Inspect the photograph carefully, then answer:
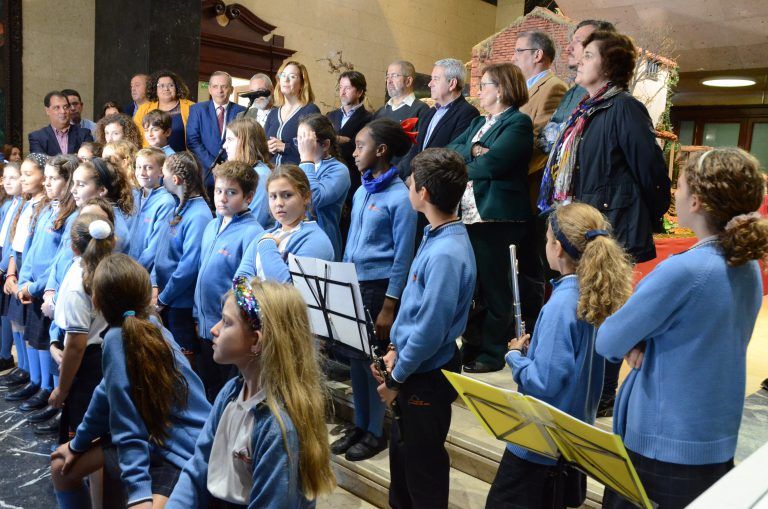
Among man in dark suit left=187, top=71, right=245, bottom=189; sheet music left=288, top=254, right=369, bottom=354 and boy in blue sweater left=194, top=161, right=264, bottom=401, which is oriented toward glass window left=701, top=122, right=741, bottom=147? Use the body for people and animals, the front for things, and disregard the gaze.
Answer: the sheet music

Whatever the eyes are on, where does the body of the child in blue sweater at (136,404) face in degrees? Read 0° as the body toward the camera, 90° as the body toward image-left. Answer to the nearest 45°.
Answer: approximately 135°

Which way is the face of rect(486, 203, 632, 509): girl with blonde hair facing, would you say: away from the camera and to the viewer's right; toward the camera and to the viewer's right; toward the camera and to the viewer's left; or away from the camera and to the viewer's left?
away from the camera and to the viewer's left

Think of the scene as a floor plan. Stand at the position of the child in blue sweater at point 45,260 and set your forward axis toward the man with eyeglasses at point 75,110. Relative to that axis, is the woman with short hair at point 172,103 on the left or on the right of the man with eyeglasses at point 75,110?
right

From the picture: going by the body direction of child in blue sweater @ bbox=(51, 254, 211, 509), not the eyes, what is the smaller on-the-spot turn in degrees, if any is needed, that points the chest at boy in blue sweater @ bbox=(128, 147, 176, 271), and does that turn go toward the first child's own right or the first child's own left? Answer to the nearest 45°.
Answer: approximately 45° to the first child's own right

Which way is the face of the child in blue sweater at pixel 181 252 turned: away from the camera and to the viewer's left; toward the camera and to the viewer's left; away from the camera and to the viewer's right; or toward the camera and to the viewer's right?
away from the camera and to the viewer's left

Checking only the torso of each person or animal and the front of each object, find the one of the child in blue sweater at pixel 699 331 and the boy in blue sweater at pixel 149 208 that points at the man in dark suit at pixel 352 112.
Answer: the child in blue sweater
